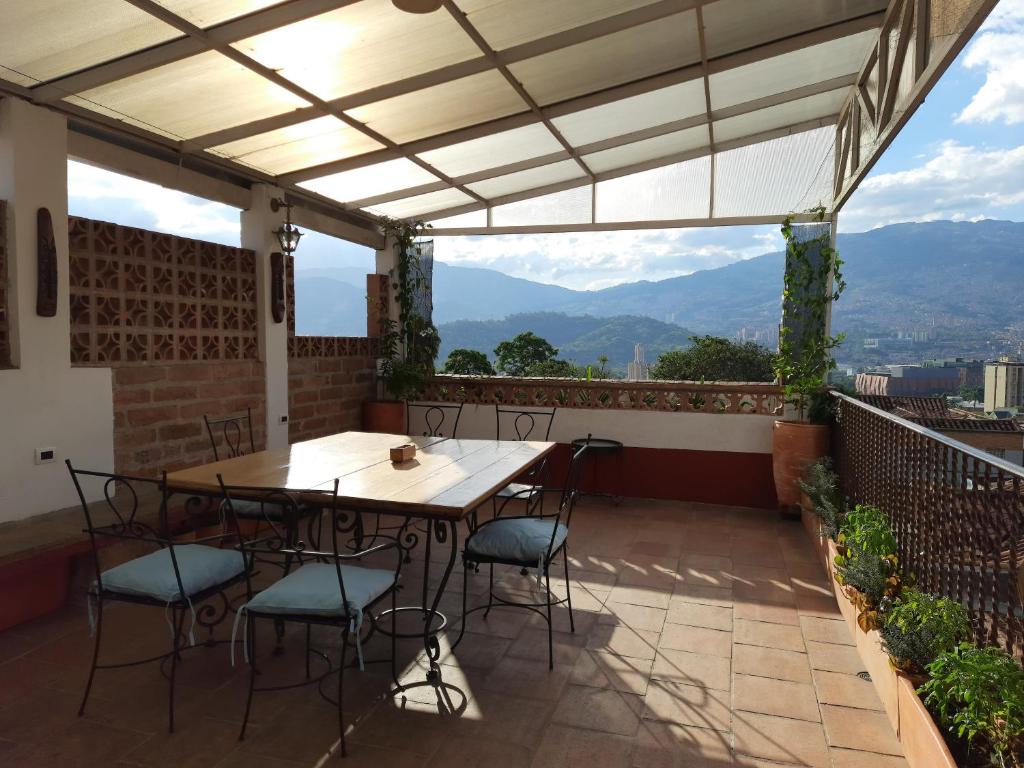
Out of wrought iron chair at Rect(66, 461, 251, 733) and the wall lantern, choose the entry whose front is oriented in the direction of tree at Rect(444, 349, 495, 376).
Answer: the wrought iron chair

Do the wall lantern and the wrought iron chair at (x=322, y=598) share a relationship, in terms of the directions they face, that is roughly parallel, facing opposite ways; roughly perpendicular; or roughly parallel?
roughly perpendicular

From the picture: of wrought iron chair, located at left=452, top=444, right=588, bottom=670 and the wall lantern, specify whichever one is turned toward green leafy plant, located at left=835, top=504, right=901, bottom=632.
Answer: the wall lantern

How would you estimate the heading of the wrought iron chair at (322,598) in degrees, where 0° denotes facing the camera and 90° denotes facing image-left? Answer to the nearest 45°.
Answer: approximately 225°

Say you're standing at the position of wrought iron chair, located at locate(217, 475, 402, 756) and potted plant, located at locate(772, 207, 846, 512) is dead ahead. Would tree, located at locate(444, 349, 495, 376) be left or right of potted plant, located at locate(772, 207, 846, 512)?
left

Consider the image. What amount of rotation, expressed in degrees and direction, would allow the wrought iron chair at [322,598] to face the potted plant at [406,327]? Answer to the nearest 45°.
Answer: approximately 45° to its left

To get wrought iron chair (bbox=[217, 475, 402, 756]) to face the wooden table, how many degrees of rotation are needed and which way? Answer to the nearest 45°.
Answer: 0° — it already faces it

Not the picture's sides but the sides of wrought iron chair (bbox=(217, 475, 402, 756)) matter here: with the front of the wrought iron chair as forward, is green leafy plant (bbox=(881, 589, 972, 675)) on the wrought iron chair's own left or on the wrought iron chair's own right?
on the wrought iron chair's own right

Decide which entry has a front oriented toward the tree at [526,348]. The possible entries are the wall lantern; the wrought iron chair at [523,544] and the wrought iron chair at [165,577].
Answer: the wrought iron chair at [165,577]

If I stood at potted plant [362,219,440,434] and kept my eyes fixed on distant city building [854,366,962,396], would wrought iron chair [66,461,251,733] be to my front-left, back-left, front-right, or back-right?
back-right

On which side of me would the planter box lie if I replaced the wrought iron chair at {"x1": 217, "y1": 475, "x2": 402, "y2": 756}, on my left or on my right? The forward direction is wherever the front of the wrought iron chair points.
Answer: on my right

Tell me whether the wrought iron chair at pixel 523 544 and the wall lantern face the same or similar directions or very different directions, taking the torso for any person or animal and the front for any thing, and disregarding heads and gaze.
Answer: very different directions

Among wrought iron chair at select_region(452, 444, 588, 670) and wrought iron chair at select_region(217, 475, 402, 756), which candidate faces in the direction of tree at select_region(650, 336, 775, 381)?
wrought iron chair at select_region(217, 475, 402, 756)

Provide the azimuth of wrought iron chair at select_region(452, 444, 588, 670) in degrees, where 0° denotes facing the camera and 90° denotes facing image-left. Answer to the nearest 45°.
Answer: approximately 90°
